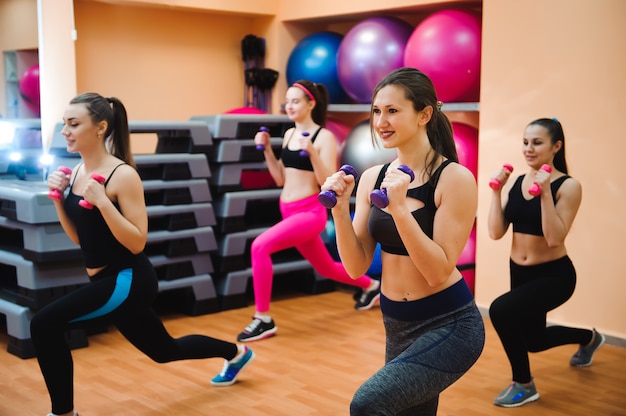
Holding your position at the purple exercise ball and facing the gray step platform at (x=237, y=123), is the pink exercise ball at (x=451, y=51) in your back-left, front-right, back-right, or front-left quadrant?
back-left

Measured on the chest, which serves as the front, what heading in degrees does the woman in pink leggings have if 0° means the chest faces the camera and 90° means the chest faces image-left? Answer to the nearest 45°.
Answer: approximately 45°

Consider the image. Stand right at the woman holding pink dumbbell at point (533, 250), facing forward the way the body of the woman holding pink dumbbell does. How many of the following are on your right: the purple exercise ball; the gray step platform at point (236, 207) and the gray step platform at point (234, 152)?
3

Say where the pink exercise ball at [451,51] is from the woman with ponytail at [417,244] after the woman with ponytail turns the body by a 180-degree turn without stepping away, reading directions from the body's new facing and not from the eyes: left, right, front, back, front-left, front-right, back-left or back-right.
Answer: front-left

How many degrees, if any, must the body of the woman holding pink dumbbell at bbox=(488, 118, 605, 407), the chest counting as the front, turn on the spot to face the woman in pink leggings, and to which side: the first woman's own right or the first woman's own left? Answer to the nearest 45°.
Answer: approximately 90° to the first woman's own right

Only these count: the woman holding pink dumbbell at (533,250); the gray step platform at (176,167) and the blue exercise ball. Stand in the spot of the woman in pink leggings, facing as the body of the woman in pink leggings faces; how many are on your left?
1

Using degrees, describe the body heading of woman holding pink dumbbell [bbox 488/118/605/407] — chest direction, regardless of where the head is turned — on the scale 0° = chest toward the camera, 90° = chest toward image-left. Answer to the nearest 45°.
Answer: approximately 45°

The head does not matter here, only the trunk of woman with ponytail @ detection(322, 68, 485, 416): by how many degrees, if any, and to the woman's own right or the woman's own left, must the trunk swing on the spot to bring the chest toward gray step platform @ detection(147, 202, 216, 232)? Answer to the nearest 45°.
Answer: approximately 90° to the woman's own right
